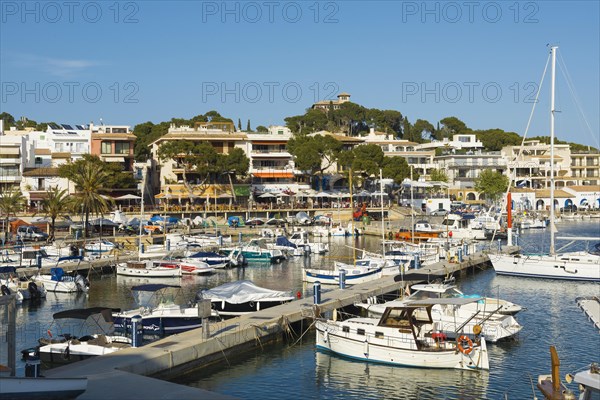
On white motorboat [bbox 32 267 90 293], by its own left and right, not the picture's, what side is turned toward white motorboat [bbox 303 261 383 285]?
back

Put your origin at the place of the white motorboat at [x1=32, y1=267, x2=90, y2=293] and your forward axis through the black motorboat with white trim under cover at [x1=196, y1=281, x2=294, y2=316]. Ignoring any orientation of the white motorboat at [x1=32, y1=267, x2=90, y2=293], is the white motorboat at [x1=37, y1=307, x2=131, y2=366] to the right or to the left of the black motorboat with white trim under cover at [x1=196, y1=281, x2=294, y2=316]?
right

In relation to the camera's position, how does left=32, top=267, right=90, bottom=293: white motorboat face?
facing to the left of the viewer

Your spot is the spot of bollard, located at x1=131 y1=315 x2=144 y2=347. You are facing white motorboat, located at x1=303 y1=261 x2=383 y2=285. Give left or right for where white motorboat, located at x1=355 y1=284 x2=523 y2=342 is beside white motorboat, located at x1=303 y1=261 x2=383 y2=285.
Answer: right
